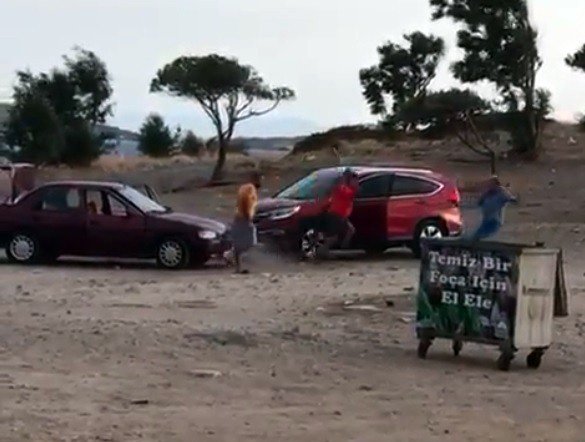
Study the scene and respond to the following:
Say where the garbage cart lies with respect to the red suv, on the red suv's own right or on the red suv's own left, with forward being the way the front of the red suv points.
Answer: on the red suv's own left

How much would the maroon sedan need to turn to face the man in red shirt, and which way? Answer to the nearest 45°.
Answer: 0° — it already faces them

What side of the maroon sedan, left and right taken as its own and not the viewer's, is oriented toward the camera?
right

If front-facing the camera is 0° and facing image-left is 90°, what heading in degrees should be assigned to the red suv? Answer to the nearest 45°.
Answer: approximately 45°

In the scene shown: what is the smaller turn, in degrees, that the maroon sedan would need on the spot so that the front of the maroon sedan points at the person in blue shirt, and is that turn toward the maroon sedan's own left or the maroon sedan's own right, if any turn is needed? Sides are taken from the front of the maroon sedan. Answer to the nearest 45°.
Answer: approximately 45° to the maroon sedan's own right

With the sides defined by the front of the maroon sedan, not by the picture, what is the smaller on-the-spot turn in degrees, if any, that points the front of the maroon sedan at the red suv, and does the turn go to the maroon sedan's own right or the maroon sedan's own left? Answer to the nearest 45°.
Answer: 0° — it already faces it

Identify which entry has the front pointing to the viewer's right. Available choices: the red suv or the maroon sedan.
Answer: the maroon sedan

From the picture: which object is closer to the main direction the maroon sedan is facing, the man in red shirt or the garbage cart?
the man in red shirt
